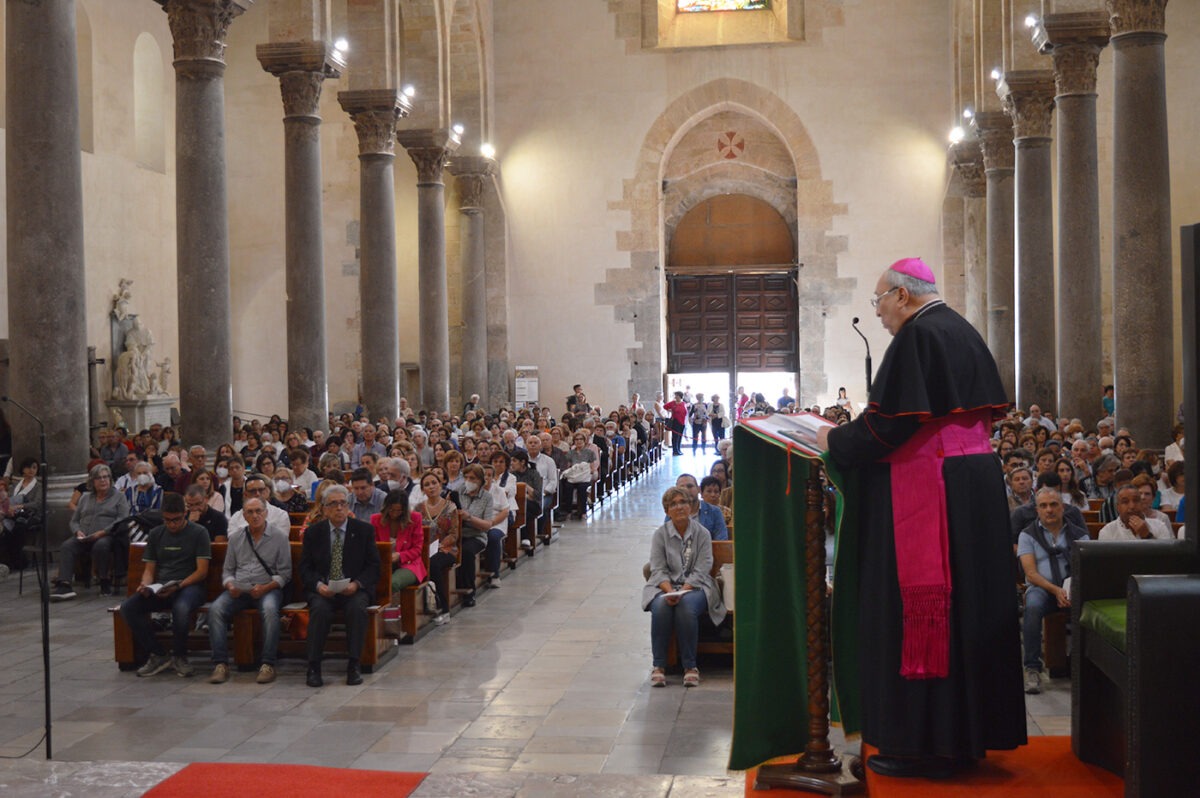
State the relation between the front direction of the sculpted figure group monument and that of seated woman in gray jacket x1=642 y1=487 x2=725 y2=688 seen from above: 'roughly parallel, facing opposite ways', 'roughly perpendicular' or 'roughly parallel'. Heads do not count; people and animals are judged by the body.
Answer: roughly perpendicular

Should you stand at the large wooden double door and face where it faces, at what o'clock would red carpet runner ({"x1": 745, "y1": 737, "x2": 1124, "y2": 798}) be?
The red carpet runner is roughly at 12 o'clock from the large wooden double door.

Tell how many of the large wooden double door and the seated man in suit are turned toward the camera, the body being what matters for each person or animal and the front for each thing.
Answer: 2

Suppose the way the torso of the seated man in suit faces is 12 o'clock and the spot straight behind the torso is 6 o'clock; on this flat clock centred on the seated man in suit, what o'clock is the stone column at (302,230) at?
The stone column is roughly at 6 o'clock from the seated man in suit.

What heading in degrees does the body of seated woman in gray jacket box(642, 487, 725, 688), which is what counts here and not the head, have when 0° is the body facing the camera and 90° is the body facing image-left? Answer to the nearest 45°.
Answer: approximately 0°

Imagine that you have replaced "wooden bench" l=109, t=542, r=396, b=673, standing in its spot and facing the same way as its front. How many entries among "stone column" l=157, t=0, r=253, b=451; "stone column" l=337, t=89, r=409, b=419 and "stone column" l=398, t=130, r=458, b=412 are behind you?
3

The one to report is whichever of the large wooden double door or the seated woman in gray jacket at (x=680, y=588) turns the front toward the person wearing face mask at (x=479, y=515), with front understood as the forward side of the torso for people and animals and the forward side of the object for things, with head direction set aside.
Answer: the large wooden double door

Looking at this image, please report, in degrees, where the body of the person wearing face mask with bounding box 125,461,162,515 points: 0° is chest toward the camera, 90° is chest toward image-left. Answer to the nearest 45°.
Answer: approximately 0°
